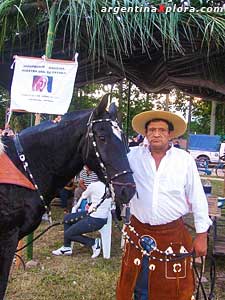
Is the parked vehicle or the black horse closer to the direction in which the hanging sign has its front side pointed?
the black horse

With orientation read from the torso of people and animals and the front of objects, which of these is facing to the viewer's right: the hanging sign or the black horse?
the black horse

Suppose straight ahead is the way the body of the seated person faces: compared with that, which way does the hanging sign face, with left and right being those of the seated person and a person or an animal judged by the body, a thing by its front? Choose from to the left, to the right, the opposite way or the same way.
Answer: to the left

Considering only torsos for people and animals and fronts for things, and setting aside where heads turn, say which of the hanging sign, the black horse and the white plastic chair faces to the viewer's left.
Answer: the white plastic chair

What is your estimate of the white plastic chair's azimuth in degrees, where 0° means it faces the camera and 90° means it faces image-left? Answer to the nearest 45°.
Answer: approximately 90°

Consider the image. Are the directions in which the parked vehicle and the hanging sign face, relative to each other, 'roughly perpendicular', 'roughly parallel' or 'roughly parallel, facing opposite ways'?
roughly perpendicular

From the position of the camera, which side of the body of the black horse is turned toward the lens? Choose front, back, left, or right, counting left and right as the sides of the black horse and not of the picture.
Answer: right

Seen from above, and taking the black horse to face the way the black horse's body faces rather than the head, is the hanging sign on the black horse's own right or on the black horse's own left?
on the black horse's own left

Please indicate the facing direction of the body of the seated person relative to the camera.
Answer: to the viewer's left

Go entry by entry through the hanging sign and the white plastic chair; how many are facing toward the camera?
1
